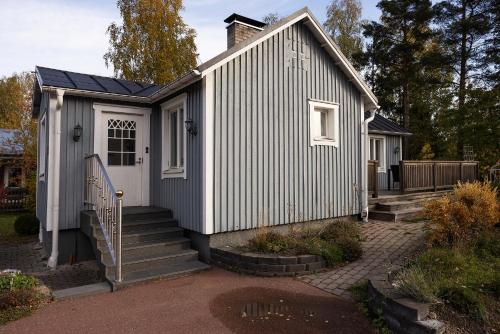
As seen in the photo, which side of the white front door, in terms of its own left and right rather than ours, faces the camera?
front

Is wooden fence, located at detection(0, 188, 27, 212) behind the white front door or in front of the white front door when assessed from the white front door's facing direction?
behind

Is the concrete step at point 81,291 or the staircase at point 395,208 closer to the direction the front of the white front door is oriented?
the concrete step

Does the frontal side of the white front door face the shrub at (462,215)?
no

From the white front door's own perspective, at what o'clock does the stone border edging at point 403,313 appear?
The stone border edging is roughly at 11 o'clock from the white front door.

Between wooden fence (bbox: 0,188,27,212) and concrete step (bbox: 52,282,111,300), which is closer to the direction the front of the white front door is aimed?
the concrete step

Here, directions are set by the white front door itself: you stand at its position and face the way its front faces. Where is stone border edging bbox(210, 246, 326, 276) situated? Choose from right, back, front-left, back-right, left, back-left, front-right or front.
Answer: front-left

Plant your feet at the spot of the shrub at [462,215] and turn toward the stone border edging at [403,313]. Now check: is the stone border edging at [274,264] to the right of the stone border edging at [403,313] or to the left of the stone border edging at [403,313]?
right

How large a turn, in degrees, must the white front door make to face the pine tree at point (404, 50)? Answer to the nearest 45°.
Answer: approximately 135° to its left

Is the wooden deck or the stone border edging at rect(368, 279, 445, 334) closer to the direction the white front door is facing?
the stone border edging

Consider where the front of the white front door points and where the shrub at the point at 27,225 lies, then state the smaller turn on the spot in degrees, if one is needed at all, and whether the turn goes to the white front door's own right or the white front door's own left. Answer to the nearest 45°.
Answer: approximately 135° to the white front door's own right

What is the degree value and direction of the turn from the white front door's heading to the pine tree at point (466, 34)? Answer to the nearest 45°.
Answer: approximately 90° to its left

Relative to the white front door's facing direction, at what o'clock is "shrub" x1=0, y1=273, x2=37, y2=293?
The shrub is roughly at 1 o'clock from the white front door.

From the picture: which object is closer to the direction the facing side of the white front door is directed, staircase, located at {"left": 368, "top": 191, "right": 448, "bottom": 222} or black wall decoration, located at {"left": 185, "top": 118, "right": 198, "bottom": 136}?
the black wall decoration

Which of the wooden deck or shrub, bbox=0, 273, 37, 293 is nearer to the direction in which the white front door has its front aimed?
the shrub

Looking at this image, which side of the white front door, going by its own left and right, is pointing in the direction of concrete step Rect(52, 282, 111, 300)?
front

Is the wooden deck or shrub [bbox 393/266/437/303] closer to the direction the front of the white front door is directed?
the shrub

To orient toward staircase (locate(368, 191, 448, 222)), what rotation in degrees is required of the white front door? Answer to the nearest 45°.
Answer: approximately 90° to its left

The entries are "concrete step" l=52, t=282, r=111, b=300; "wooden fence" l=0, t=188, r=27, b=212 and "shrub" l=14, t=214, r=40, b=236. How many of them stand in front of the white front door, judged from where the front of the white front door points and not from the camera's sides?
1
